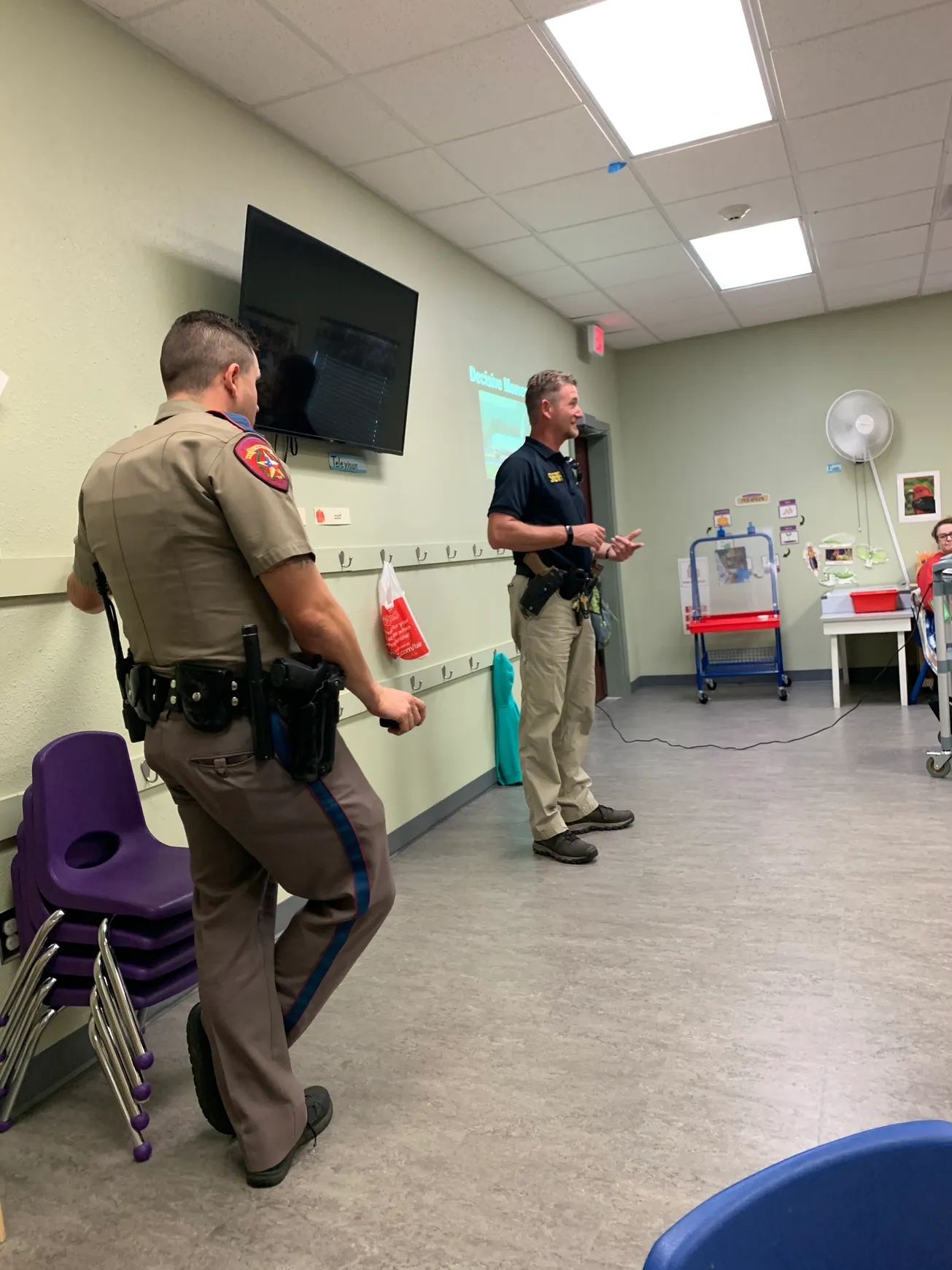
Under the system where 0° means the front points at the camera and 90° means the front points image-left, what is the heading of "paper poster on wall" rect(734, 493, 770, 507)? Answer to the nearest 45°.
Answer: approximately 0°

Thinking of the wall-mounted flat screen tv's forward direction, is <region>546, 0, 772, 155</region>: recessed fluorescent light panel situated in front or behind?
in front

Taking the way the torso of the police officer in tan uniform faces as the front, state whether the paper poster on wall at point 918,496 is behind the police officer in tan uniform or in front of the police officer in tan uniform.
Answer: in front

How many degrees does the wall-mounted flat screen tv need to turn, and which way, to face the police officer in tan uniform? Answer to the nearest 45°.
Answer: approximately 45° to its right

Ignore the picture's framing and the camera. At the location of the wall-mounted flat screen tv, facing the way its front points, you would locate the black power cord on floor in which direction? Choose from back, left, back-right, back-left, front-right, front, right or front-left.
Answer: left

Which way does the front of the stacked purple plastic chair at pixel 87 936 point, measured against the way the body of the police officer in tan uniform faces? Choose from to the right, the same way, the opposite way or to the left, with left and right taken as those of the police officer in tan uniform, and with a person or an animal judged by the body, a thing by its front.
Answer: to the right

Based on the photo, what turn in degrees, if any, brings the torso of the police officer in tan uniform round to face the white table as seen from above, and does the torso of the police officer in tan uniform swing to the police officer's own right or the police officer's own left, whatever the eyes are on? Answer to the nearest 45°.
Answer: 0° — they already face it

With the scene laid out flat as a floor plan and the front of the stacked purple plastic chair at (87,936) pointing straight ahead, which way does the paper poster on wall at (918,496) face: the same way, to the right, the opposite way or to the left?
to the right

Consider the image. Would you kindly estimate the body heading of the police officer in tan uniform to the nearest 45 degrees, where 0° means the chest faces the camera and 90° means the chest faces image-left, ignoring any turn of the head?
approximately 225°

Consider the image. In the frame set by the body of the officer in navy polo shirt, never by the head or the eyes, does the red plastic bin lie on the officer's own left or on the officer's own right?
on the officer's own left

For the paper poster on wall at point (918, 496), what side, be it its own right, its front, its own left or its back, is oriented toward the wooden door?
right

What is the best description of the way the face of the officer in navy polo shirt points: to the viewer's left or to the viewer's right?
to the viewer's right

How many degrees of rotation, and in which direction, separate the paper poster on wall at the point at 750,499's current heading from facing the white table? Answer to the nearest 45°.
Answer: approximately 45° to its left

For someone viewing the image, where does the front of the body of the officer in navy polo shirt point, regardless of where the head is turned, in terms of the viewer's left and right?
facing to the right of the viewer
